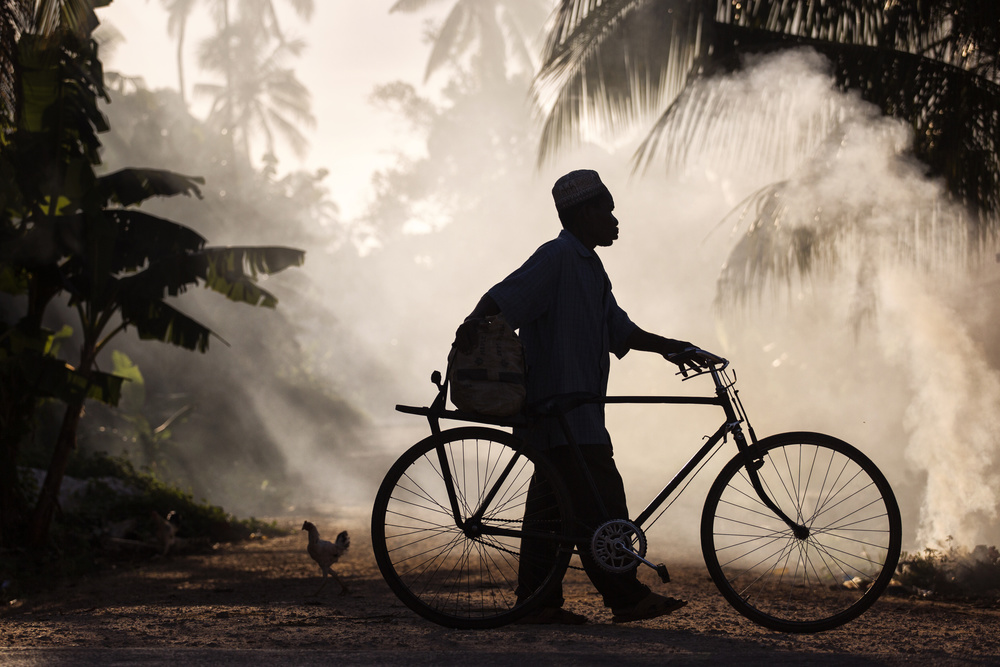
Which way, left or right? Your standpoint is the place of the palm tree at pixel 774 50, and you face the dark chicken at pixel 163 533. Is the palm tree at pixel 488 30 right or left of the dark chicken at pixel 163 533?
right

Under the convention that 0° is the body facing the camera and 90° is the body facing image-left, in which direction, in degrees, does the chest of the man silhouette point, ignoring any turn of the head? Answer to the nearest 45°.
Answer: approximately 270°

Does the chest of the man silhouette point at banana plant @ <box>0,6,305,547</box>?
no

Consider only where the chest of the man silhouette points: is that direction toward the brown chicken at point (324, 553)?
no

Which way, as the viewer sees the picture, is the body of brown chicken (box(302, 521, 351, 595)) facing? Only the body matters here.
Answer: to the viewer's left

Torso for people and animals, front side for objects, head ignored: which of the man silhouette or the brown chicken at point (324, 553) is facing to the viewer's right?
the man silhouette

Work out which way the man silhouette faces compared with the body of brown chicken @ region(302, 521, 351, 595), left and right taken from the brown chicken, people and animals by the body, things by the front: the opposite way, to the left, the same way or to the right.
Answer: the opposite way

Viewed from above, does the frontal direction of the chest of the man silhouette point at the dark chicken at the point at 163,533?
no
